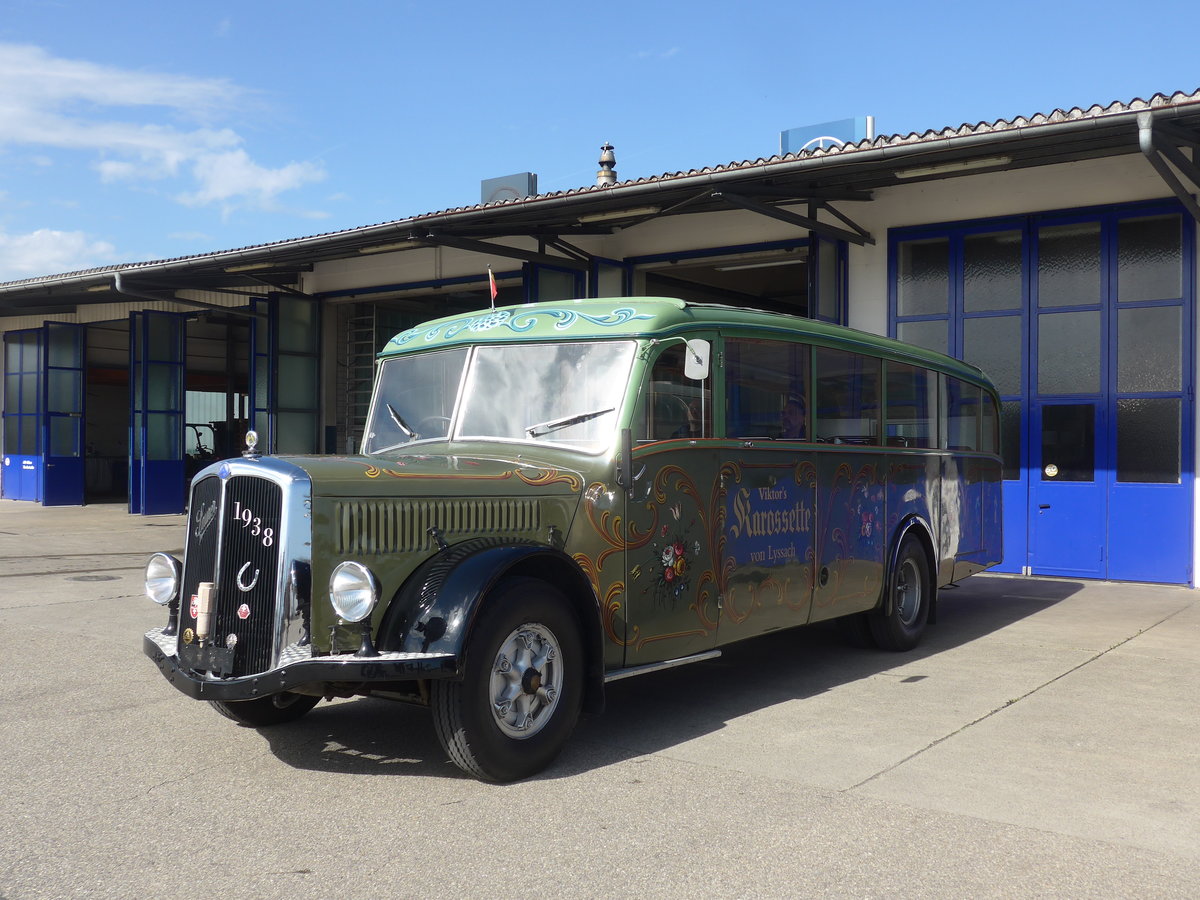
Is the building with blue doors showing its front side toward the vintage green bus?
yes

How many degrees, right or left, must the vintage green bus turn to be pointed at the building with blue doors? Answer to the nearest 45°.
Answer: approximately 180°

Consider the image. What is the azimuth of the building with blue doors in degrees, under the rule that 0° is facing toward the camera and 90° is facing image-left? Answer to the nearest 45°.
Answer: approximately 45°

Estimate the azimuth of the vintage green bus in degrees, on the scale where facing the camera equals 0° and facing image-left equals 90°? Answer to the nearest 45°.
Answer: approximately 45°

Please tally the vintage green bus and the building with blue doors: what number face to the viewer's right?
0
